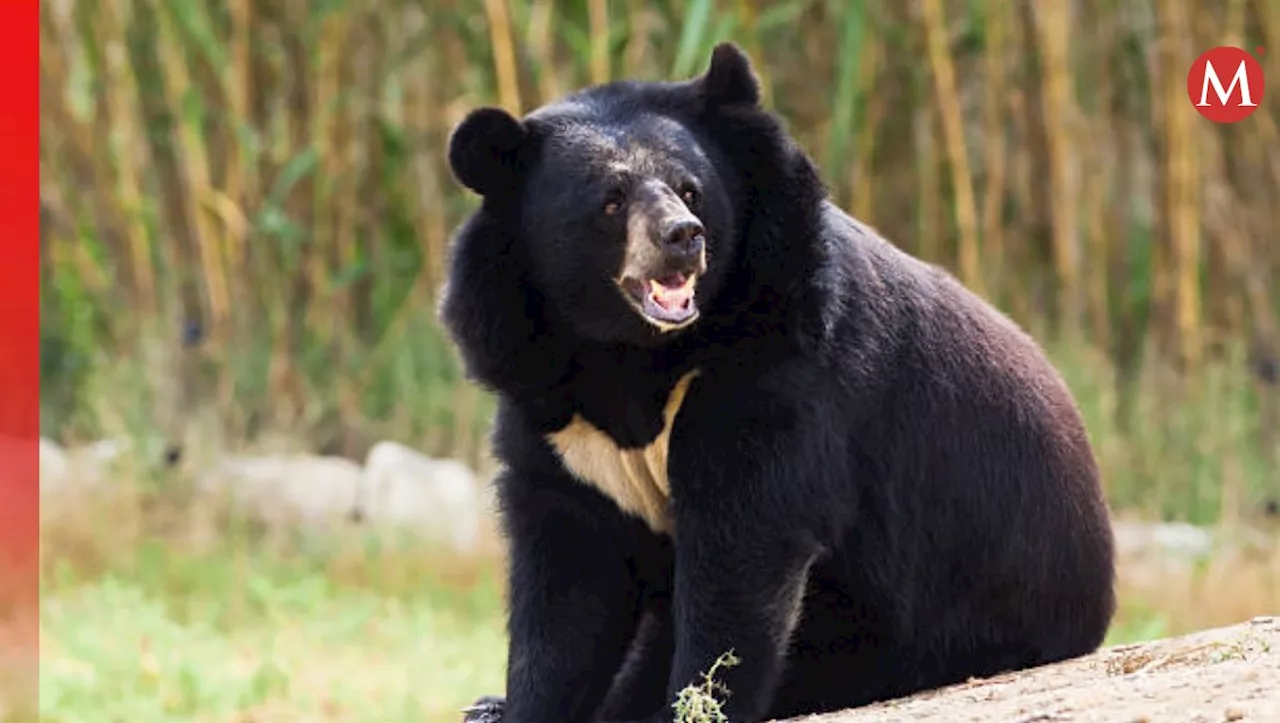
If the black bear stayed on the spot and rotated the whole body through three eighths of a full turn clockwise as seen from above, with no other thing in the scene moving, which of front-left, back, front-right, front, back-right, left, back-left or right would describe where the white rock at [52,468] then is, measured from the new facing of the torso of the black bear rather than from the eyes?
front-left

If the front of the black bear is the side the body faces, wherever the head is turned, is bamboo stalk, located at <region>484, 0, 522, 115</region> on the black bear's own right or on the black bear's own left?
on the black bear's own right

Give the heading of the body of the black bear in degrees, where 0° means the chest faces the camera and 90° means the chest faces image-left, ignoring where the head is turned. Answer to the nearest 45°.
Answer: approximately 45°

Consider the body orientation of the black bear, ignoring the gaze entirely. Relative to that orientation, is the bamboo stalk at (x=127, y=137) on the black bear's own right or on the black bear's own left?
on the black bear's own right

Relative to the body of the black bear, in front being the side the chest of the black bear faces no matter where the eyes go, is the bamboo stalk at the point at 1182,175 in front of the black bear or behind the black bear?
behind

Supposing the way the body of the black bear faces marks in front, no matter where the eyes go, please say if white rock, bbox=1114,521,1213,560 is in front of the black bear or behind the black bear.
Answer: behind

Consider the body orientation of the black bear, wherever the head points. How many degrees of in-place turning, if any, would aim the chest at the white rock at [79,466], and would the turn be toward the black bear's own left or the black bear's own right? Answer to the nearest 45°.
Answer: approximately 90° to the black bear's own right
